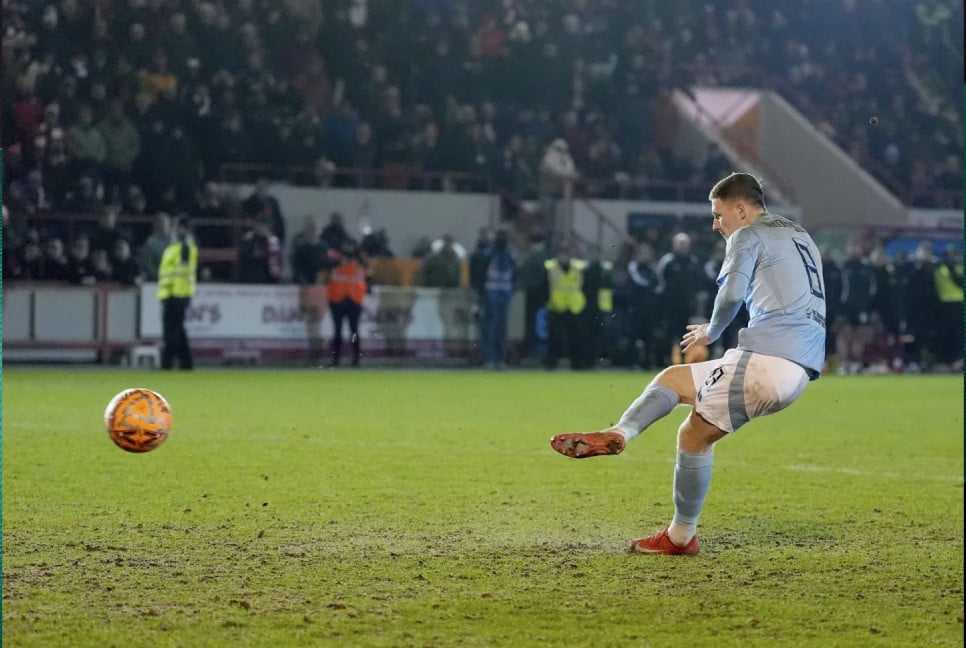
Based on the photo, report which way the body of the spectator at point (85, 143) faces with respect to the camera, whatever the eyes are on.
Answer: toward the camera

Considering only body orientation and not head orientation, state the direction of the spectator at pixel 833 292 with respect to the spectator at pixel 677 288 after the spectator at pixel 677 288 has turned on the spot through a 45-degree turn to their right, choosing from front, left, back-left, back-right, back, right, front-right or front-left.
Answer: back

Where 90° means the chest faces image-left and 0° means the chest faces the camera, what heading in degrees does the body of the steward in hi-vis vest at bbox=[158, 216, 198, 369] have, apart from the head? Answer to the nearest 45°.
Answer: approximately 315°

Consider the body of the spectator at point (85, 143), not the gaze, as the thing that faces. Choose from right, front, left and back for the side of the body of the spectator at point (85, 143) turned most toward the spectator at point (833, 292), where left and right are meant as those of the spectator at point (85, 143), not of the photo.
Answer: left

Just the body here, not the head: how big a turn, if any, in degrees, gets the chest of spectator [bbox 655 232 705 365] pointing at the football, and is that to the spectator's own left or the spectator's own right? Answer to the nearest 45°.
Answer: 0° — they already face it

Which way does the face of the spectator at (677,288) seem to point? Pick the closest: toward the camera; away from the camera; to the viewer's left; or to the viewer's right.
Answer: toward the camera

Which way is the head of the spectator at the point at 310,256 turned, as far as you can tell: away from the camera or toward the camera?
toward the camera

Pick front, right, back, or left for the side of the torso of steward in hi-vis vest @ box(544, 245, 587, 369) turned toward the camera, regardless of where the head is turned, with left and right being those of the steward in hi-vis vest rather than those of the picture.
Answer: front

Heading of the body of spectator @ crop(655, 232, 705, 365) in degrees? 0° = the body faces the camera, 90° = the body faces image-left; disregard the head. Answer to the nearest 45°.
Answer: approximately 0°
